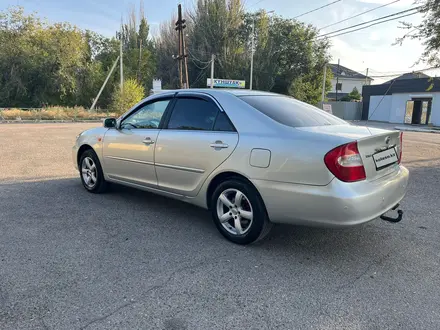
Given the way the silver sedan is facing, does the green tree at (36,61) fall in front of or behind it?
in front

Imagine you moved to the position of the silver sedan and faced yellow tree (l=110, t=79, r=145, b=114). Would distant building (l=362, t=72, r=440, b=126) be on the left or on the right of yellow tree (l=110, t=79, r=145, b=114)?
right

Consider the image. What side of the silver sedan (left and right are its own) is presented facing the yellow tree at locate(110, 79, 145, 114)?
front

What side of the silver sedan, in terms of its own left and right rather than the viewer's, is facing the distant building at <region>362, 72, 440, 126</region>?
right

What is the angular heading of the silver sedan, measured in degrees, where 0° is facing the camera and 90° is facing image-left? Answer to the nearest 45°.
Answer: approximately 135°

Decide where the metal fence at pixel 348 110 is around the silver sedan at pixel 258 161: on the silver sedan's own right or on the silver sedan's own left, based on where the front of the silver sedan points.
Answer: on the silver sedan's own right

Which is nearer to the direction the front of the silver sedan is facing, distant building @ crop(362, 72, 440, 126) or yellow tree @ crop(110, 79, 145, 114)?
the yellow tree
